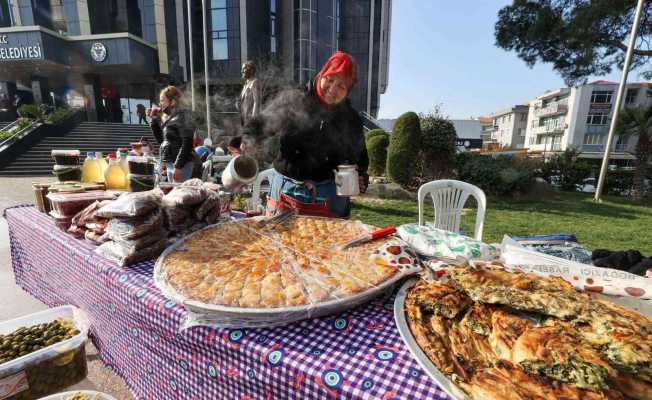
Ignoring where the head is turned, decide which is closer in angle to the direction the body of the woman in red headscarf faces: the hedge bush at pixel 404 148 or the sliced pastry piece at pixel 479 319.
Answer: the sliced pastry piece

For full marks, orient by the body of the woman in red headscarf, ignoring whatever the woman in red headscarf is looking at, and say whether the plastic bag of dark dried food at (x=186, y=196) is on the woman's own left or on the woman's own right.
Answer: on the woman's own right

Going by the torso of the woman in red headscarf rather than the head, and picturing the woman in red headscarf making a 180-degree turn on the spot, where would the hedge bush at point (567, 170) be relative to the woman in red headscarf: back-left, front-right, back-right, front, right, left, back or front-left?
front-right

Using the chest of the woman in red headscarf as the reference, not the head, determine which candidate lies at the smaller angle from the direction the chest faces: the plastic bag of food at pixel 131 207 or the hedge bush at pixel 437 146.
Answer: the plastic bag of food

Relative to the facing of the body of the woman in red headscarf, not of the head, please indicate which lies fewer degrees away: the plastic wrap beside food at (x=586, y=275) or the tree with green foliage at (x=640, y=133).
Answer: the plastic wrap beside food

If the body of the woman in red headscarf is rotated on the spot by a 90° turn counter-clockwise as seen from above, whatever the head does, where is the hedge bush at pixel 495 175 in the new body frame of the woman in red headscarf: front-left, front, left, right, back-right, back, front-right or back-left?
front-left

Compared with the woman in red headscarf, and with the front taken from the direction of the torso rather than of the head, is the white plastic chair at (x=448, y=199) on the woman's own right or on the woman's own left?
on the woman's own left

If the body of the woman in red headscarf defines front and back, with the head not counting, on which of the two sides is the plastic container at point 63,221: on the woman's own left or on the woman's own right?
on the woman's own right

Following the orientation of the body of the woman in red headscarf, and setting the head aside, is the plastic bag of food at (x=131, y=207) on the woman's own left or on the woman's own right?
on the woman's own right

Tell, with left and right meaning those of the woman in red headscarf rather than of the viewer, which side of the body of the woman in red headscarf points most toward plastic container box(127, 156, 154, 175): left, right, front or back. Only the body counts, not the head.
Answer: right

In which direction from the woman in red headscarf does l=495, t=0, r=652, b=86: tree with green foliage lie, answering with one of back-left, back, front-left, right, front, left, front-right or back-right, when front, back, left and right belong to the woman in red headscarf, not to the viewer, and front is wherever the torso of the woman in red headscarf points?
back-left

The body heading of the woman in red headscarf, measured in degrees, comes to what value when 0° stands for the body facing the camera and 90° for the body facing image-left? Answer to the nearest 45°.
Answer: approximately 0°

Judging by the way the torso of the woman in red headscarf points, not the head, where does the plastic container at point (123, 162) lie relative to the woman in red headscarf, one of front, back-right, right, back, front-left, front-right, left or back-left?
right

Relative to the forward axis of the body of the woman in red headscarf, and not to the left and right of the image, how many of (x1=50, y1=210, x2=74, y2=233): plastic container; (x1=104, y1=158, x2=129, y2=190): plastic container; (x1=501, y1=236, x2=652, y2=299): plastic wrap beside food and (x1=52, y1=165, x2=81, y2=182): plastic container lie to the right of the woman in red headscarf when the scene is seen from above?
3

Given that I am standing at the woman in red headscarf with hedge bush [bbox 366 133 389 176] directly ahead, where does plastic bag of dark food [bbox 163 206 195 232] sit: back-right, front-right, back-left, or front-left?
back-left

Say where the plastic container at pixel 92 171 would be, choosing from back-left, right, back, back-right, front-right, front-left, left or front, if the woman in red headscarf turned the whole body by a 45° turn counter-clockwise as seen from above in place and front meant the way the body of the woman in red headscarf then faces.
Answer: back-right
